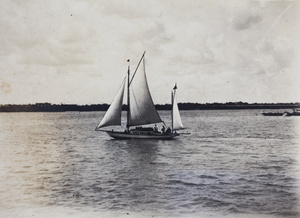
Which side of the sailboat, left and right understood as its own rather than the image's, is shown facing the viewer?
left
